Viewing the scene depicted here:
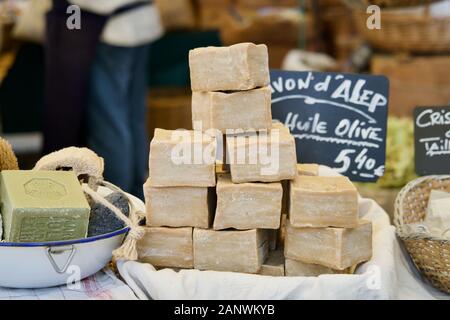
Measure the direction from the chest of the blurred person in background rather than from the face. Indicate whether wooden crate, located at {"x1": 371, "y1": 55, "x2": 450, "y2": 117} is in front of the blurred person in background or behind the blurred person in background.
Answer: behind

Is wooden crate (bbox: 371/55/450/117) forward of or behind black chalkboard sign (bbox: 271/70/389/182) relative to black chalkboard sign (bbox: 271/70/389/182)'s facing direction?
behind

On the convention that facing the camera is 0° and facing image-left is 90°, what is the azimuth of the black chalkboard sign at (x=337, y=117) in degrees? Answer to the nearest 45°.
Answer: approximately 0°

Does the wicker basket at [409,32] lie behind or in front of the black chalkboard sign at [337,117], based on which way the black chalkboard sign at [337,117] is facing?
behind

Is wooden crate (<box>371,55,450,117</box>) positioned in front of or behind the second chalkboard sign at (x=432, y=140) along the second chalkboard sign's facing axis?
behind

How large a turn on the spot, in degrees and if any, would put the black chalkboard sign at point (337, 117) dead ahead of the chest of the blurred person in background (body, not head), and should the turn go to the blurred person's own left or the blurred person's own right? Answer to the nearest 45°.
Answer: approximately 90° to the blurred person's own left

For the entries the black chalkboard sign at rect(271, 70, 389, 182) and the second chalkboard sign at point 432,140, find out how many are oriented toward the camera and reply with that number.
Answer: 2
